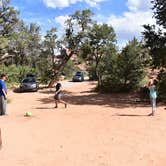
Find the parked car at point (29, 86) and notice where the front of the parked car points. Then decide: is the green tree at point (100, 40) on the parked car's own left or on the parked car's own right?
on the parked car's own left

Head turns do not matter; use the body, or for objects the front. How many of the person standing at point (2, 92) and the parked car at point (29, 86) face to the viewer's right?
1

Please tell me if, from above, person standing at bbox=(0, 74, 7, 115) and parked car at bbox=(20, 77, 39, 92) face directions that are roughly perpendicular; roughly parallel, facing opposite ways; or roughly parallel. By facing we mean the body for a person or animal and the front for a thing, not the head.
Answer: roughly perpendicular

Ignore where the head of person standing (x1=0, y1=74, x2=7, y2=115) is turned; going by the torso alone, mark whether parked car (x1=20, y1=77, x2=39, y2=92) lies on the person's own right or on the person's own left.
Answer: on the person's own left

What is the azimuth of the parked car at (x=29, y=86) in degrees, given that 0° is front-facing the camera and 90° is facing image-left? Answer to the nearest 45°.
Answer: approximately 0°

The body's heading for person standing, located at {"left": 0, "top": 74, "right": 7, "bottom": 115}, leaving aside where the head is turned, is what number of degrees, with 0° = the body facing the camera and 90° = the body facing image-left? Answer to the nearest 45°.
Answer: approximately 270°

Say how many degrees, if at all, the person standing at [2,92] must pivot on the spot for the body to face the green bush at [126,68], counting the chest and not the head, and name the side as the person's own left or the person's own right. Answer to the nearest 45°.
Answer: approximately 45° to the person's own left
